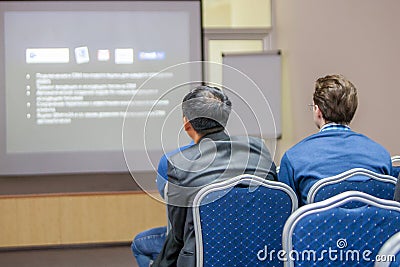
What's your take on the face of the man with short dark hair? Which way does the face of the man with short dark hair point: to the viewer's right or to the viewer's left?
to the viewer's left

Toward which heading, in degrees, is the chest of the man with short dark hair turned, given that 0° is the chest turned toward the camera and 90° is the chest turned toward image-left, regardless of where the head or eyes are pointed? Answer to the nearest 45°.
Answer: approximately 135°

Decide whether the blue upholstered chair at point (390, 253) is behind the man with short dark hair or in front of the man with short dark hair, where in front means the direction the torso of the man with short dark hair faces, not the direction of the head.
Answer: behind
